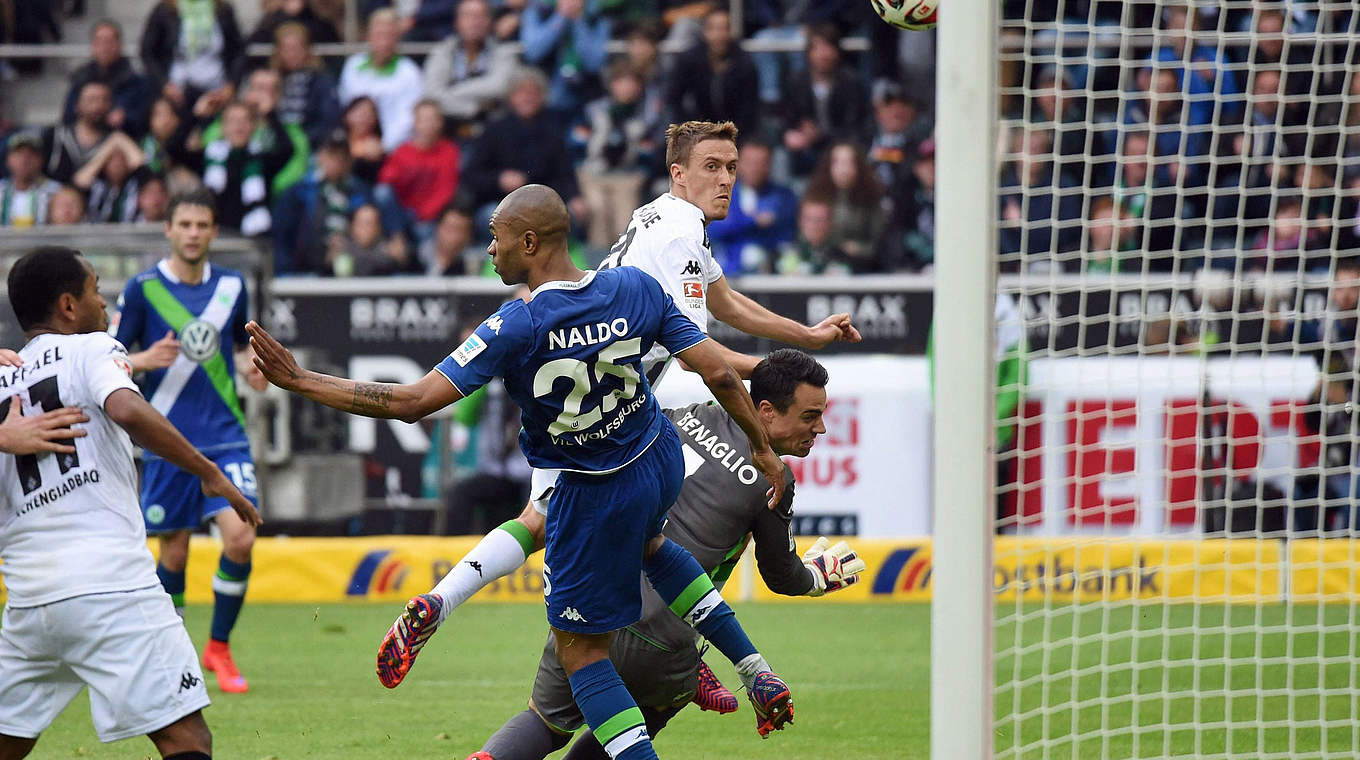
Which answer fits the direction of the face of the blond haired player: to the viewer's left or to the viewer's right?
to the viewer's right

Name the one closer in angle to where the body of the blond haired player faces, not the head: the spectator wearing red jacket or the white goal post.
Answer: the white goal post

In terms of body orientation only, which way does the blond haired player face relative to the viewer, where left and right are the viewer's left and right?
facing to the right of the viewer

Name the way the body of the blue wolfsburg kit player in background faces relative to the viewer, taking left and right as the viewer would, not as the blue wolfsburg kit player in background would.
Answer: facing the viewer

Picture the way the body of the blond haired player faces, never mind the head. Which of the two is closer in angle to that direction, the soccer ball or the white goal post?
the soccer ball

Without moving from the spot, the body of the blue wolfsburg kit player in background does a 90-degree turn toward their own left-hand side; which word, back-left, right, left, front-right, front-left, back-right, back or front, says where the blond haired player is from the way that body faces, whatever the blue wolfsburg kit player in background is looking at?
front-right

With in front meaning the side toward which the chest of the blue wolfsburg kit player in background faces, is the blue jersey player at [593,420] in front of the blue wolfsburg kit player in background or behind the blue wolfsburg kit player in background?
in front

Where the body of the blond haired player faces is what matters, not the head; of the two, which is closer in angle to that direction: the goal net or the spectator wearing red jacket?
the goal net

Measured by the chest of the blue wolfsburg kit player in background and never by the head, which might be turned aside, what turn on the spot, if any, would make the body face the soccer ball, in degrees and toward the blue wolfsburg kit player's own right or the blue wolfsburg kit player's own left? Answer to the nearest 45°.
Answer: approximately 45° to the blue wolfsburg kit player's own left

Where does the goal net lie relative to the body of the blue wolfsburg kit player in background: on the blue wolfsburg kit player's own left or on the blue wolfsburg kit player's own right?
on the blue wolfsburg kit player's own left

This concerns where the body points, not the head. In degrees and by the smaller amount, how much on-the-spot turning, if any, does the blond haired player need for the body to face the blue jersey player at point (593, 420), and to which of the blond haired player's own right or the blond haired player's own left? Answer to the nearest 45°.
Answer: approximately 90° to the blond haired player's own right
